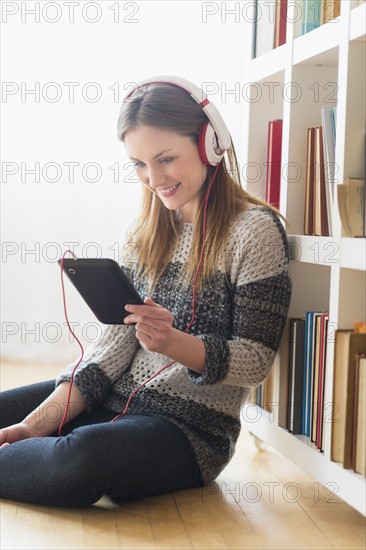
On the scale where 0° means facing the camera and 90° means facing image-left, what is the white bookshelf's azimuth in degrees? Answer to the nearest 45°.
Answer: approximately 45°

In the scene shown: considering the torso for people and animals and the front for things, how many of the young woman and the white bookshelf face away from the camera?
0

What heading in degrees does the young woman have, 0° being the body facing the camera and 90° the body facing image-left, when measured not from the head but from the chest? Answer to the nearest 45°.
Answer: approximately 45°
